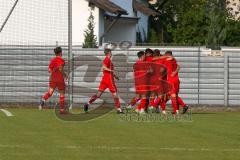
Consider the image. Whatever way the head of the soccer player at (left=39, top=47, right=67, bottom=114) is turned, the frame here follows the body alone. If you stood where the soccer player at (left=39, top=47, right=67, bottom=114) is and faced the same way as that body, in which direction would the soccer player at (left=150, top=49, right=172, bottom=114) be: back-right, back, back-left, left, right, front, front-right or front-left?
front-right

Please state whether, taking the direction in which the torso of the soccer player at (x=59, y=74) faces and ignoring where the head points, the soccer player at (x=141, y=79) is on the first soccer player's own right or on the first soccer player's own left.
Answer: on the first soccer player's own right

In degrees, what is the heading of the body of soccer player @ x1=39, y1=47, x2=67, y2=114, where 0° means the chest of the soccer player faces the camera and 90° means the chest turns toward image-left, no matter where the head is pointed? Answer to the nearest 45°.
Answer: approximately 225°

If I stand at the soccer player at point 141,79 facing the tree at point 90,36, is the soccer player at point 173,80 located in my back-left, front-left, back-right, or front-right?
back-right

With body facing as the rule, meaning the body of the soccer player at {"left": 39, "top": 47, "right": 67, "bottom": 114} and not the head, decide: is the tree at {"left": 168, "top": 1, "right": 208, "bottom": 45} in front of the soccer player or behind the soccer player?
in front

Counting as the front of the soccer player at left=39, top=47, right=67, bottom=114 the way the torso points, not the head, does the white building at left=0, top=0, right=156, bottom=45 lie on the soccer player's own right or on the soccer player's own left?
on the soccer player's own left
